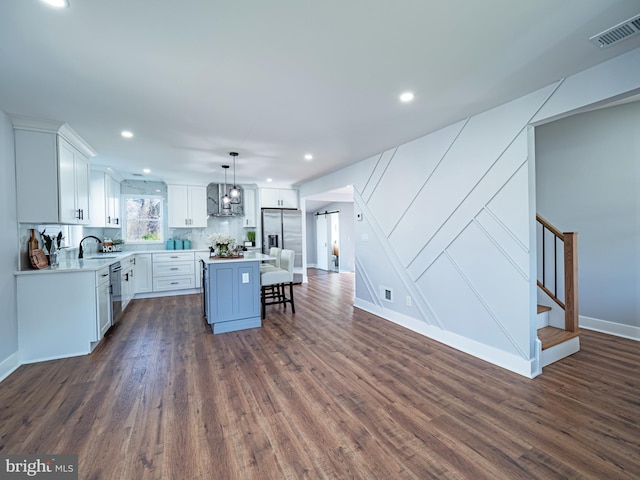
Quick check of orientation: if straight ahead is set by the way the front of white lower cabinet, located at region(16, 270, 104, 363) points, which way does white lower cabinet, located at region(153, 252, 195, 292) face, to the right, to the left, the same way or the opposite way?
to the right

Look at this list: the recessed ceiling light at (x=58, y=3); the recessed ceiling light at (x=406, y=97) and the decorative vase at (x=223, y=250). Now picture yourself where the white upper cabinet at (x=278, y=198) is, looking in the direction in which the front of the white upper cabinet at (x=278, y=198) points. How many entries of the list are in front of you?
3

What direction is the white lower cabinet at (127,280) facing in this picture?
to the viewer's right

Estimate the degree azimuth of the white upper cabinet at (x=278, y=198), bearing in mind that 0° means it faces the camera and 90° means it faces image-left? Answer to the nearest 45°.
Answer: approximately 0°

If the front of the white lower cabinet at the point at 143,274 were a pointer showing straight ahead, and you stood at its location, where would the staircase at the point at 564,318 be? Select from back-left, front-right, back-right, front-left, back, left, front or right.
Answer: front-left

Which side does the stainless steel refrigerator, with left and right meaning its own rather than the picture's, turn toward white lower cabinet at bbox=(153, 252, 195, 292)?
right

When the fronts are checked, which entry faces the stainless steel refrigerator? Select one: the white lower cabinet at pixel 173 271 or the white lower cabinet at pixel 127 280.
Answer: the white lower cabinet at pixel 127 280

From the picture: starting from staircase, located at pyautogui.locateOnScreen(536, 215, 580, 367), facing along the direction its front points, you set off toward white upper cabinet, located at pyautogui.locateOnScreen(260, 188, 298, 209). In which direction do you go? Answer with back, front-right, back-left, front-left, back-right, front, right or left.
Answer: back-right

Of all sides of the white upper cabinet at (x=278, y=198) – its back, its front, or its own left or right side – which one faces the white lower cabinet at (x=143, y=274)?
right

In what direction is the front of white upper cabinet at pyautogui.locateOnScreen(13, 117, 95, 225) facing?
to the viewer's right

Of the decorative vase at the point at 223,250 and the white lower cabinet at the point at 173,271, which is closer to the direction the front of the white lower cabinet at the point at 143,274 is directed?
the decorative vase

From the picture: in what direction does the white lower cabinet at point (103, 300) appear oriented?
to the viewer's right

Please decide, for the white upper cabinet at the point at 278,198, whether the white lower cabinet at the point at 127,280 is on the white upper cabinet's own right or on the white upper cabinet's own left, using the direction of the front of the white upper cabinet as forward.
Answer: on the white upper cabinet's own right

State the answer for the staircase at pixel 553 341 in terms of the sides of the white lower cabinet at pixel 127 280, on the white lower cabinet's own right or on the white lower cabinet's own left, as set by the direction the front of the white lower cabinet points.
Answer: on the white lower cabinet's own right

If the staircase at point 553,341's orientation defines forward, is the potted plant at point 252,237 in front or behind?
behind
